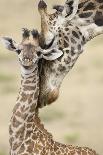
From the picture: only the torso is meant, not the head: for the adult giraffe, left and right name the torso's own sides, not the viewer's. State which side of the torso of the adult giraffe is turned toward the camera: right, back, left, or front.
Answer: left

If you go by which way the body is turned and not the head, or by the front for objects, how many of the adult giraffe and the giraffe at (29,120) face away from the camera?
0

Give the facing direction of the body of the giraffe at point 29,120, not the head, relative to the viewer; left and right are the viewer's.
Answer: facing the viewer and to the left of the viewer
